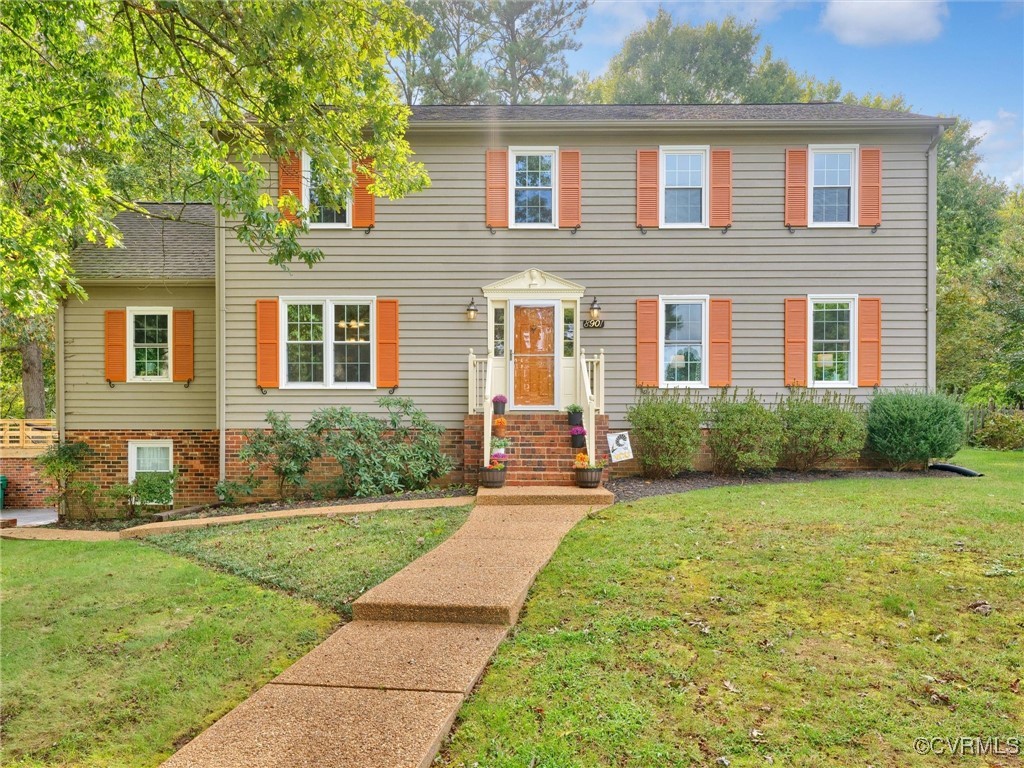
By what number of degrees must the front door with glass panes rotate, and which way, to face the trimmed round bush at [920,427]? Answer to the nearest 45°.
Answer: approximately 90° to its left

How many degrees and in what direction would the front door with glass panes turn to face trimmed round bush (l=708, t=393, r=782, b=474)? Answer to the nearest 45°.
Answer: approximately 90° to its left

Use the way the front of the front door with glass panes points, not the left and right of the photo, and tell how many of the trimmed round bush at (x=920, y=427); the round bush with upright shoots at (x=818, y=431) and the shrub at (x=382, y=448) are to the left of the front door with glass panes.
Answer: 2

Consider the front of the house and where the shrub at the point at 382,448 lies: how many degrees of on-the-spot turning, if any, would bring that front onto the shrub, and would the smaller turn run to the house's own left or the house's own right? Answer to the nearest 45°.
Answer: approximately 90° to the house's own right

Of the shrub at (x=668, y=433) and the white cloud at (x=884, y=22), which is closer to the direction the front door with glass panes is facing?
the shrub

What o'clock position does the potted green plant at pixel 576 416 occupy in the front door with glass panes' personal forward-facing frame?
The potted green plant is roughly at 11 o'clock from the front door with glass panes.

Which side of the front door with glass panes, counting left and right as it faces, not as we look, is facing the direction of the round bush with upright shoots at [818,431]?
left

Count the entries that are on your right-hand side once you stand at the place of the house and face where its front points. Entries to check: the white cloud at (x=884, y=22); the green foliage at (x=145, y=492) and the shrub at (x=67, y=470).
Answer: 2

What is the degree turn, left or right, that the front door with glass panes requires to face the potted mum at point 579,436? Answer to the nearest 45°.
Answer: approximately 45° to its left

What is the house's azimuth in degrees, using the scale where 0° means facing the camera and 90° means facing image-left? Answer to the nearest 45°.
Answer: approximately 0°
